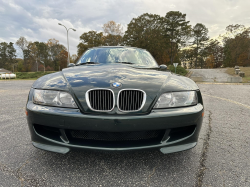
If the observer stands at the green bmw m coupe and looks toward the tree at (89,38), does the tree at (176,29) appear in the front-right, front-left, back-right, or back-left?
front-right

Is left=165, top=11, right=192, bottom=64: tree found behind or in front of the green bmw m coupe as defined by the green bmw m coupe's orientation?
behind

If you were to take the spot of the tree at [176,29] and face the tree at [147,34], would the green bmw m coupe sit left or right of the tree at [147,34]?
left

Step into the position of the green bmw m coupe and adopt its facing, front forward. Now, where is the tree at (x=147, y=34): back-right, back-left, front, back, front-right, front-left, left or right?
back

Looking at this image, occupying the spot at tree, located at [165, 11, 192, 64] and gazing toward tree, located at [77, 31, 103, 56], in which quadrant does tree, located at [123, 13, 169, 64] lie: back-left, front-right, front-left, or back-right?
front-left

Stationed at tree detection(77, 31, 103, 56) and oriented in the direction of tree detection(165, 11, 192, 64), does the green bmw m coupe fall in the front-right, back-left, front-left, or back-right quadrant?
front-right

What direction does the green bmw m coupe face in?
toward the camera

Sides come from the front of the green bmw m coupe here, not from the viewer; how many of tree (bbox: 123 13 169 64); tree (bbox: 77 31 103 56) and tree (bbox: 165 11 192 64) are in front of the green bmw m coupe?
0

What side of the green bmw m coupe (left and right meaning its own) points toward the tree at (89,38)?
back
